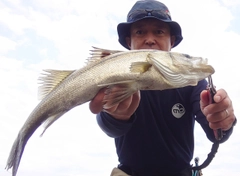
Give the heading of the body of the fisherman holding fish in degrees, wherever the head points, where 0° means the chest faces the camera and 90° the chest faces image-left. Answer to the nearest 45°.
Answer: approximately 0°

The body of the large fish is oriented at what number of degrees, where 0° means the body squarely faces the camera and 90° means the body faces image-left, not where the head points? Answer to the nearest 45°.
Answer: approximately 270°
